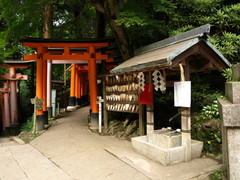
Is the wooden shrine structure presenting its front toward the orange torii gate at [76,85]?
no

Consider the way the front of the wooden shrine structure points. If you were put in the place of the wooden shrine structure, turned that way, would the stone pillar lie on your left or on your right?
on your left

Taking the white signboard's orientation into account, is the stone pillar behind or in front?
in front

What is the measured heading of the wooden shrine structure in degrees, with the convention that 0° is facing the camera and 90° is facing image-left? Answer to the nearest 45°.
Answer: approximately 45°

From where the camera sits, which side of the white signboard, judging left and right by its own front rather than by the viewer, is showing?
front

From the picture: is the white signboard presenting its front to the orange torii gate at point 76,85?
no
